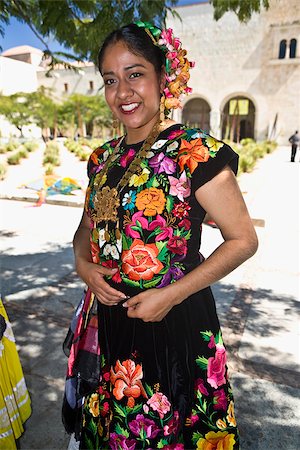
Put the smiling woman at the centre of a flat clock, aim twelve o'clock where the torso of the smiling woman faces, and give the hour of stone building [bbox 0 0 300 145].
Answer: The stone building is roughly at 5 o'clock from the smiling woman.

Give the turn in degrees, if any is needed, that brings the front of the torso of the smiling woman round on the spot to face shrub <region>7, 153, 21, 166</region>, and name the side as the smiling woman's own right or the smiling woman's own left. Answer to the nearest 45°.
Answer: approximately 90° to the smiling woman's own right

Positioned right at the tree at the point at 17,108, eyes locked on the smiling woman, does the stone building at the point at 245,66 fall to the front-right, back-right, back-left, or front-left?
front-left

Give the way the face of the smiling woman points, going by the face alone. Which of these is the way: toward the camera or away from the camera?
toward the camera

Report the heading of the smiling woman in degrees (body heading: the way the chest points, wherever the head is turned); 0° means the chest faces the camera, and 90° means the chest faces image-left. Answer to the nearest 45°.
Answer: approximately 45°

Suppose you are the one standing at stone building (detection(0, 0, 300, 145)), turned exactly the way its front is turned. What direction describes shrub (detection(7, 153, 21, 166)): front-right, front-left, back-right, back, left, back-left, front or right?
front-right

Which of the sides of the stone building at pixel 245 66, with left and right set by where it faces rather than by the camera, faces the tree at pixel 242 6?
front

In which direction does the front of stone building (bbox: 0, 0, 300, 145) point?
toward the camera

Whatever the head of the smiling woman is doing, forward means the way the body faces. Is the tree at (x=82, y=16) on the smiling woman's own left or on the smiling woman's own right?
on the smiling woman's own right

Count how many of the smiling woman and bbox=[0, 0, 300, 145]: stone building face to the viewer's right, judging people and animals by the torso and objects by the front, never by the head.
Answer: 0

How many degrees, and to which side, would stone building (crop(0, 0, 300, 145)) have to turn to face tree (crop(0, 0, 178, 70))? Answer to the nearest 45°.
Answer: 0° — it already faces it
